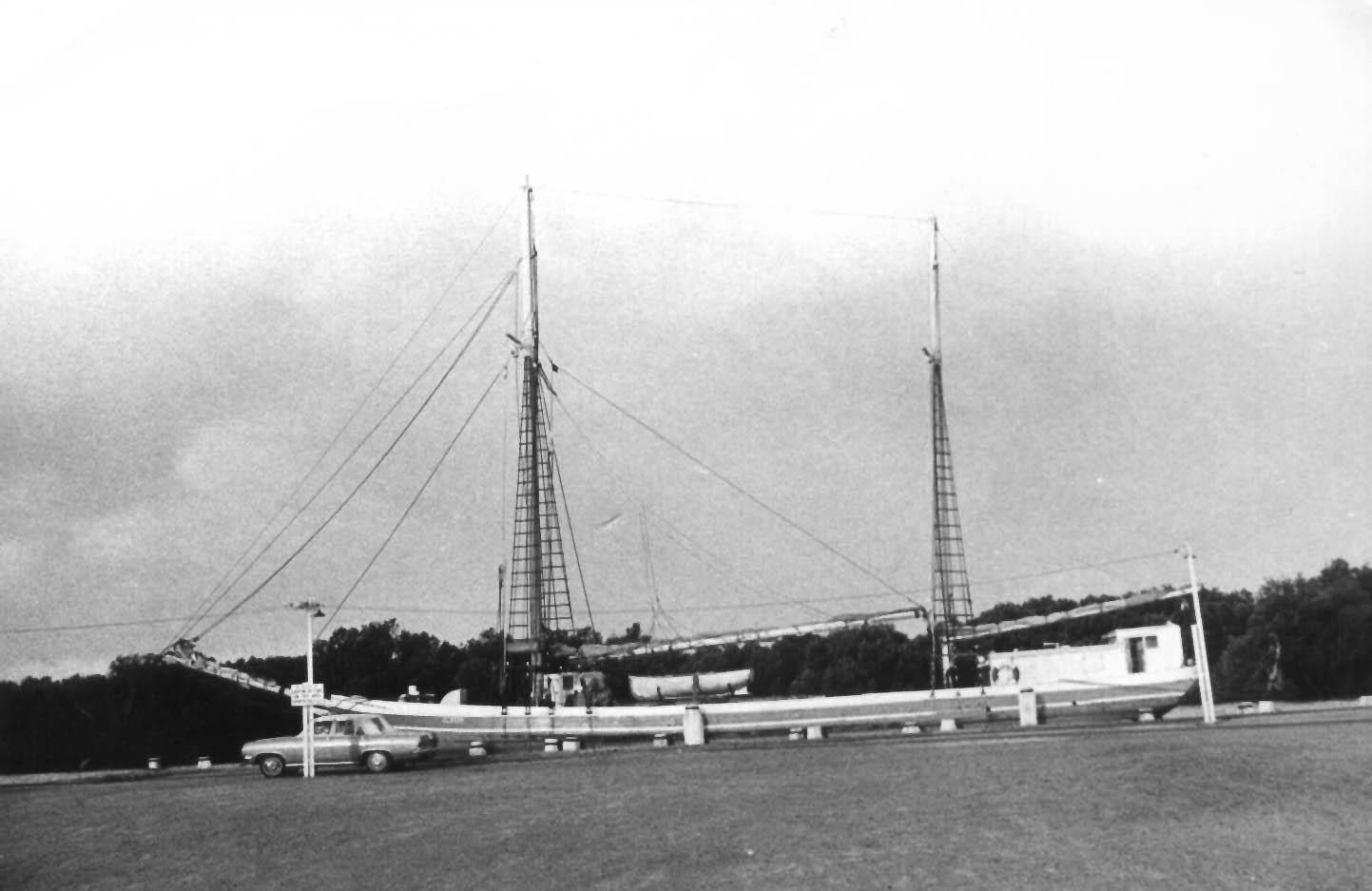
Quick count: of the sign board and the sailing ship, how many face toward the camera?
1

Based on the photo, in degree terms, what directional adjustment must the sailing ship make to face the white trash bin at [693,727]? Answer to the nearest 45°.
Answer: approximately 45° to its left

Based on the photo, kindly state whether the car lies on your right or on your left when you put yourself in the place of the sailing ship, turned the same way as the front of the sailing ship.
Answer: on your left

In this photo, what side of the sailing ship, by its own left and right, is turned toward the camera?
left

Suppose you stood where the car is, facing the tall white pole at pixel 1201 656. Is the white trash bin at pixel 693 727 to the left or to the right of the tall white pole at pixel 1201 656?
left

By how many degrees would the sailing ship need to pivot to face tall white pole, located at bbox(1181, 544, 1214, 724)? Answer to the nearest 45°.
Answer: approximately 135° to its left

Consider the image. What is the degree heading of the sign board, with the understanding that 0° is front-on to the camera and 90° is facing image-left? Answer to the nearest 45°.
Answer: approximately 0°

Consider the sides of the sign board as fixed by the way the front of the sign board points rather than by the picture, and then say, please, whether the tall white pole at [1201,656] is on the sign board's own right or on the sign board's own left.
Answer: on the sign board's own left

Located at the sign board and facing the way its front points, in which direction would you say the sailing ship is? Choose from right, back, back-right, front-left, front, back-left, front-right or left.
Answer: back-left

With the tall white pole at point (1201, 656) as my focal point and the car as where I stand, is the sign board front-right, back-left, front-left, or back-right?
back-right

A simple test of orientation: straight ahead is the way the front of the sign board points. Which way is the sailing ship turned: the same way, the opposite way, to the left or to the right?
to the right
